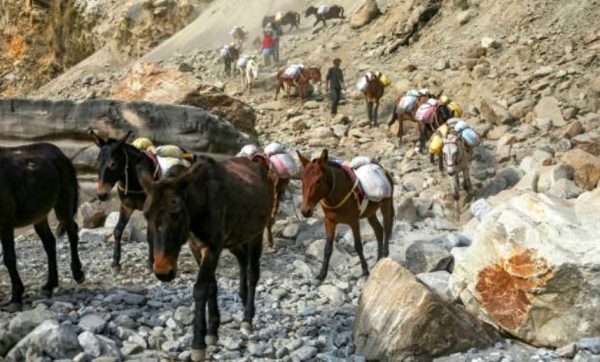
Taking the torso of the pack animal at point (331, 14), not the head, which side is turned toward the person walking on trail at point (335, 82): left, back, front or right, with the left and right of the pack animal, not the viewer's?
left

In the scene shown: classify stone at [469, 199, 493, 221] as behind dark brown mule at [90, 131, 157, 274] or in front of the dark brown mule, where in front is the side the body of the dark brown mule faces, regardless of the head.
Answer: behind

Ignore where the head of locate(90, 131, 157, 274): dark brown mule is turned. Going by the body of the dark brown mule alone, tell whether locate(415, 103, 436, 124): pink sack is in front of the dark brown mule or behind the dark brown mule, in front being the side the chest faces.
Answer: behind

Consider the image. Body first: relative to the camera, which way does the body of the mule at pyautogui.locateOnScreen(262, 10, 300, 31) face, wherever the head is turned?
to the viewer's left

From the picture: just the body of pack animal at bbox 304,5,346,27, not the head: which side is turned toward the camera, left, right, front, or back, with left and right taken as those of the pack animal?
left

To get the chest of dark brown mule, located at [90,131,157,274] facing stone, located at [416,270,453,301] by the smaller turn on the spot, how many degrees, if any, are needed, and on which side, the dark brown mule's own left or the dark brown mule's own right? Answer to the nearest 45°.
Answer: approximately 90° to the dark brown mule's own left
